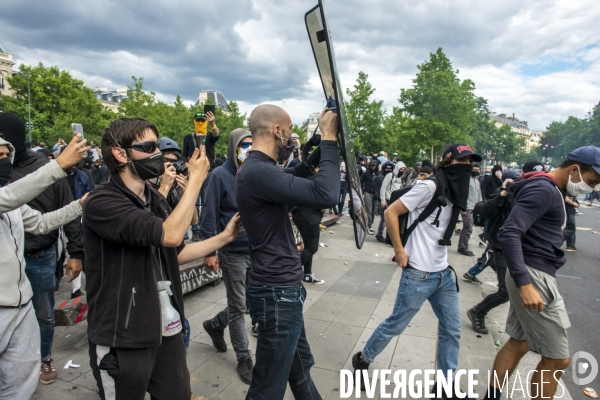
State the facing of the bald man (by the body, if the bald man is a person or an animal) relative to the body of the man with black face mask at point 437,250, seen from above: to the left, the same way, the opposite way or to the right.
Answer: to the left

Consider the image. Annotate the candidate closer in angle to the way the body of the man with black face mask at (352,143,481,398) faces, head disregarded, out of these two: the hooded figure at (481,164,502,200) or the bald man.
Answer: the bald man

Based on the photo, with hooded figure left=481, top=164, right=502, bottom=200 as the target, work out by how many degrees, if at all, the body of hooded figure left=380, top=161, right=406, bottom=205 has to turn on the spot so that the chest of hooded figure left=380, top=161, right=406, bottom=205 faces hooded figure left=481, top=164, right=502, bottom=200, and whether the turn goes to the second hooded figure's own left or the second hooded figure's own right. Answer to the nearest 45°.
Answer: approximately 45° to the second hooded figure's own left
